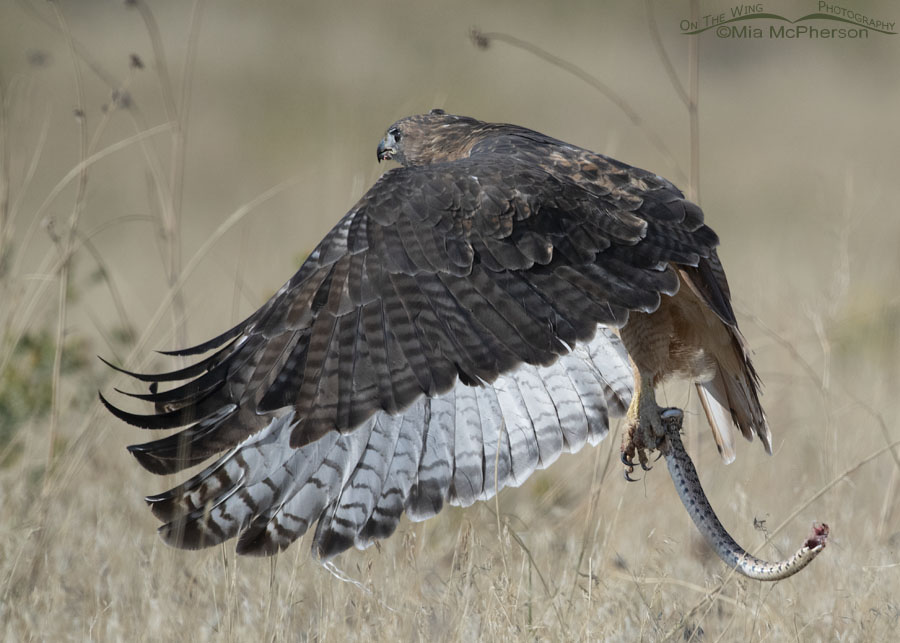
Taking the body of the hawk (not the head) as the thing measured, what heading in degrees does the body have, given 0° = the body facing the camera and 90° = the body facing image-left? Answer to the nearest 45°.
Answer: approximately 90°
